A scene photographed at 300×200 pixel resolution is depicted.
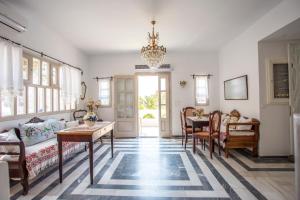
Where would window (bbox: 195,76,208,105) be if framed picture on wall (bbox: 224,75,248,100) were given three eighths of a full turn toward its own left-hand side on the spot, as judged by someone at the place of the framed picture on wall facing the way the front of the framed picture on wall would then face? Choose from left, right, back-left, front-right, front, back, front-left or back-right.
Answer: back-left

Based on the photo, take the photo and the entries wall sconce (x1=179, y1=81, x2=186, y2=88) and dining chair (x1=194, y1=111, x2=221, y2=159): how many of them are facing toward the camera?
1

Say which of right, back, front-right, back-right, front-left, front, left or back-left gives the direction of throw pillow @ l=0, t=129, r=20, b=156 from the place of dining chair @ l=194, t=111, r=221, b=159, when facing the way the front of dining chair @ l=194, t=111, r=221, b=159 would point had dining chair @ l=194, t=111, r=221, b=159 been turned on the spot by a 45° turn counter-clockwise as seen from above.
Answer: front-left

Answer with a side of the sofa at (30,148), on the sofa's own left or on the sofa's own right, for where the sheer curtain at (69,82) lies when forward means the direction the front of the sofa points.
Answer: on the sofa's own left

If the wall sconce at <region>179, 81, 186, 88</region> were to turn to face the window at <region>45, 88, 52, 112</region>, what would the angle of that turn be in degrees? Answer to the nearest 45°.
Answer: approximately 45° to its right

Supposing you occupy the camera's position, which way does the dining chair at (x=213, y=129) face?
facing away from the viewer and to the left of the viewer

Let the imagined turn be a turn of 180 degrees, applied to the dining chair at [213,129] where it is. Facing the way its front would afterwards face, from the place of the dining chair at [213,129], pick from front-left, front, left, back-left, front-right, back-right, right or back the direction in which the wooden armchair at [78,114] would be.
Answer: back-right

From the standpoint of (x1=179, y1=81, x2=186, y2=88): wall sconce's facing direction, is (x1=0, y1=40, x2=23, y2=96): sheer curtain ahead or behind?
ahead

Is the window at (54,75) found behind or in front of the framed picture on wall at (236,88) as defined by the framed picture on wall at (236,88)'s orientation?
in front

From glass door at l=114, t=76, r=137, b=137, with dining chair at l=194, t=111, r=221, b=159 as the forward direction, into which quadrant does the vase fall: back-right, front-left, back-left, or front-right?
front-right

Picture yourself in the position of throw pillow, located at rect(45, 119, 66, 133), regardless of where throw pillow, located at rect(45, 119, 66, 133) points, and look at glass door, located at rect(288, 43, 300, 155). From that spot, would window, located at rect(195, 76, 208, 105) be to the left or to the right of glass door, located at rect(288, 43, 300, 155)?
left

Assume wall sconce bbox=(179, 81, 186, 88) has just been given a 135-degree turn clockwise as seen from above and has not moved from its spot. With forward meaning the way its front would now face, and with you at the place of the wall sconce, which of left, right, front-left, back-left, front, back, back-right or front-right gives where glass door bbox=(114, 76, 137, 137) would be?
front-left

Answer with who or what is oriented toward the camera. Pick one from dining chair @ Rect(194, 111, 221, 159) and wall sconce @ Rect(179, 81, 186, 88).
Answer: the wall sconce

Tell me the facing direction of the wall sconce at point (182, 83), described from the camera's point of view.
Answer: facing the viewer

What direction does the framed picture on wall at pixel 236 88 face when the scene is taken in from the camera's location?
facing the viewer and to the left of the viewer

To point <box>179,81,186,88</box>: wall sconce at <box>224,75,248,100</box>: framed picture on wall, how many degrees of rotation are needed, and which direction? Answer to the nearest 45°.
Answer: approximately 45° to its left

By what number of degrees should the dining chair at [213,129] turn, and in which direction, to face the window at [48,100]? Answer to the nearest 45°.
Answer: approximately 45° to its left

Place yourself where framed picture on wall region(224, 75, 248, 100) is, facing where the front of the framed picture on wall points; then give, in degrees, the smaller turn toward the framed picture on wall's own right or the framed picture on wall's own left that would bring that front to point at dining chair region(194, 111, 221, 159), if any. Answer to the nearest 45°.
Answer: approximately 45° to the framed picture on wall's own left

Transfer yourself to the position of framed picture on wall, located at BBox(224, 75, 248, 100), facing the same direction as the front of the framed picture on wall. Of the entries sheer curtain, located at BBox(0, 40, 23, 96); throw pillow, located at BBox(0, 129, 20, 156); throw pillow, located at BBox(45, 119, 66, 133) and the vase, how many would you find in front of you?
4
